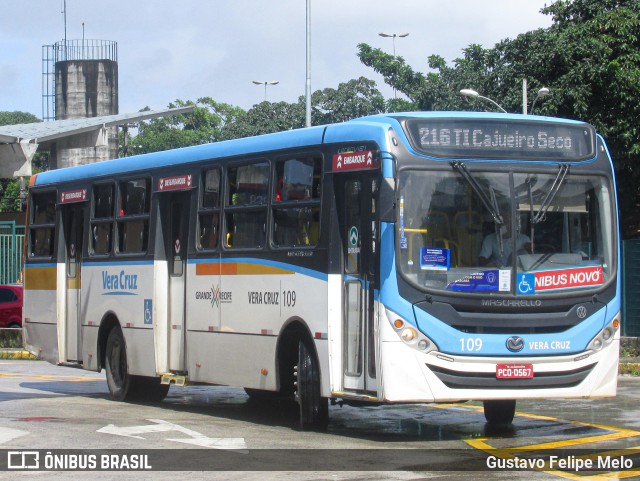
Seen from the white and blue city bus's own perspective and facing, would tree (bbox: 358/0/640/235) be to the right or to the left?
on its left

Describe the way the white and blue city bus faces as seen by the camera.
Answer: facing the viewer and to the right of the viewer

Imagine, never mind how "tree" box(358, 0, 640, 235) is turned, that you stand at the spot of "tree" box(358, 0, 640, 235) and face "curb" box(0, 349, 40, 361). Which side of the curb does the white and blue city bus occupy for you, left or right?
left

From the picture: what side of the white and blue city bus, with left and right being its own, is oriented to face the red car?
back

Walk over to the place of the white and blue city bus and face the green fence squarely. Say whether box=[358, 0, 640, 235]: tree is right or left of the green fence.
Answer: right

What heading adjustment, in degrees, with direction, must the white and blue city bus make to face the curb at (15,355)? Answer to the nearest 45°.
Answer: approximately 180°

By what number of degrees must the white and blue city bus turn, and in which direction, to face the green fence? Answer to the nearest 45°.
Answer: approximately 180°
